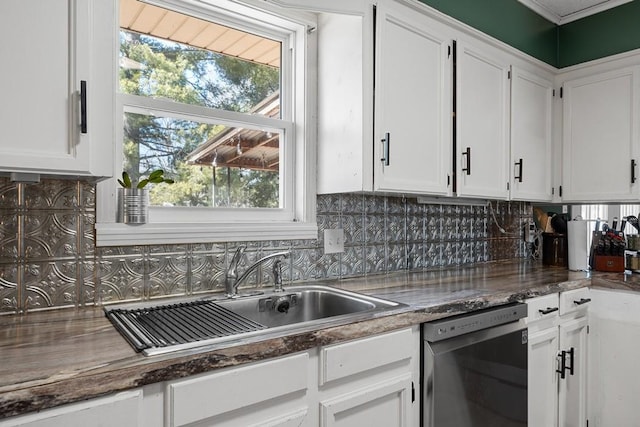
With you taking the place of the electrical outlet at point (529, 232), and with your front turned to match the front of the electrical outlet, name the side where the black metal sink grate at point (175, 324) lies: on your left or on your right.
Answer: on your right

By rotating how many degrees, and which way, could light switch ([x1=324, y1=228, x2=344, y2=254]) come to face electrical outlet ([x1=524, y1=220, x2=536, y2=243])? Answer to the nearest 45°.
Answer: approximately 90° to its left

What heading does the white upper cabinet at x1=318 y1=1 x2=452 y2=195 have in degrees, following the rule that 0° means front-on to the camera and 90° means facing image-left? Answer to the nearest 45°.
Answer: approximately 315°

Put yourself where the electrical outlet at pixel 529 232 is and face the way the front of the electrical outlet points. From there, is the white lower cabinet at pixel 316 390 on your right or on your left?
on your right

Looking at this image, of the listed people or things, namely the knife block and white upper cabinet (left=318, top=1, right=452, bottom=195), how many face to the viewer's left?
0

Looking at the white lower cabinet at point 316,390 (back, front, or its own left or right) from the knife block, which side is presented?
left

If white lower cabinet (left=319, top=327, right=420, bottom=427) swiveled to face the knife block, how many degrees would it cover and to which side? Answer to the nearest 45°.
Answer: approximately 90° to its left

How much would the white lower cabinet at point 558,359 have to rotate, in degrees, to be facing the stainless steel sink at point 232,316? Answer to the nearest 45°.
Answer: approximately 90° to its right
